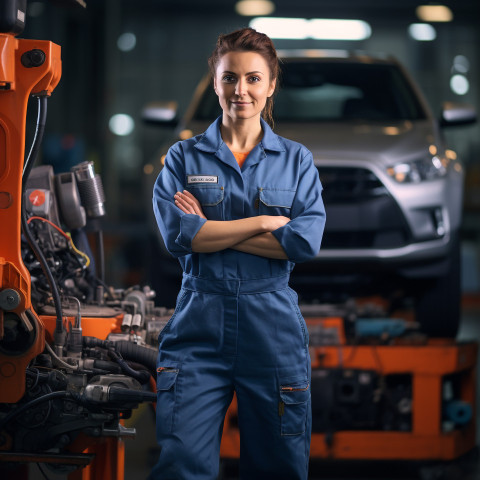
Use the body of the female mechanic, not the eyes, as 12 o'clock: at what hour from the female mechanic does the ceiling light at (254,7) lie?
The ceiling light is roughly at 6 o'clock from the female mechanic.

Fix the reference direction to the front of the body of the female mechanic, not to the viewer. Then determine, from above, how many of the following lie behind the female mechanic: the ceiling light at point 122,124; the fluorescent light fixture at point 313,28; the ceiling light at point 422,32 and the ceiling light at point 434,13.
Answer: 4

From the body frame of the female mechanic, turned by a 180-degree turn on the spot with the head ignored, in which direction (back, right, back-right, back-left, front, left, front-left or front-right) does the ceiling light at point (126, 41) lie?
front

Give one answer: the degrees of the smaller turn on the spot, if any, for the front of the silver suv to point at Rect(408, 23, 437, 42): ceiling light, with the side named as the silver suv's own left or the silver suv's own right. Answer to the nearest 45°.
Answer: approximately 180°

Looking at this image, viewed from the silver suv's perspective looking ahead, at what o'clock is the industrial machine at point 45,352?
The industrial machine is roughly at 1 o'clock from the silver suv.

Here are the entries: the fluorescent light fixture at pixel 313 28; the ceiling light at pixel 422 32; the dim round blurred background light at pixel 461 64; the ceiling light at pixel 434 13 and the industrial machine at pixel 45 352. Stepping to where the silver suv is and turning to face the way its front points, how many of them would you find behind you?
4

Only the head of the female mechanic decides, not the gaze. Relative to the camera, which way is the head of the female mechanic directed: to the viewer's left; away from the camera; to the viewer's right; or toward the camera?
toward the camera

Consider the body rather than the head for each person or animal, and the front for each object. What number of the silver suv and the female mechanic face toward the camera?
2

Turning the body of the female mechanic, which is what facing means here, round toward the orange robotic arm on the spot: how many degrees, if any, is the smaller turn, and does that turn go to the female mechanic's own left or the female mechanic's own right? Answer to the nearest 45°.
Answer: approximately 135° to the female mechanic's own right

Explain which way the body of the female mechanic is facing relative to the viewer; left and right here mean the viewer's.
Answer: facing the viewer

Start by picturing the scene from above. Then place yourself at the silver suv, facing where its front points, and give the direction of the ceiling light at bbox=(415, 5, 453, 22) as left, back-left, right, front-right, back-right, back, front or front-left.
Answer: back

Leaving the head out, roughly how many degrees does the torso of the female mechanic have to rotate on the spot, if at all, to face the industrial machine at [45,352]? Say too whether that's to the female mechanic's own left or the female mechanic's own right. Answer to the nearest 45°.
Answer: approximately 135° to the female mechanic's own right

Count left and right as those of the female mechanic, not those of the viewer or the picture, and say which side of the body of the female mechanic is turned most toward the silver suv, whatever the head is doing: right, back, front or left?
back

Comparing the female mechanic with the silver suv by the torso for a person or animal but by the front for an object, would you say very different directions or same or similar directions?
same or similar directions
